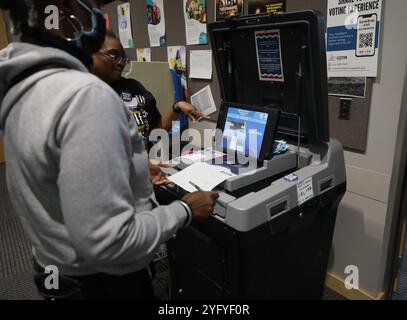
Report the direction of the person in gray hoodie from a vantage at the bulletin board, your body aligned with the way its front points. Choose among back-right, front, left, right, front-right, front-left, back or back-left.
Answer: front

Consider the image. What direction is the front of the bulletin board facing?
toward the camera

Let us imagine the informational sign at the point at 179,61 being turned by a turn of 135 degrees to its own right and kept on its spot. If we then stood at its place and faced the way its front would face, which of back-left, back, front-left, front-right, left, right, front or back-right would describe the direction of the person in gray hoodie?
back-left

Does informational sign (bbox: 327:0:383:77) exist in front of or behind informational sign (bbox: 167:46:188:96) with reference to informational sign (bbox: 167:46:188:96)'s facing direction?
in front

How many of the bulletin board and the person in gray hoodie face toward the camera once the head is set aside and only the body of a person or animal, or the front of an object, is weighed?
1

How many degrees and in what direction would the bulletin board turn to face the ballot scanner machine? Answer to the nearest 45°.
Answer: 0° — it already faces it

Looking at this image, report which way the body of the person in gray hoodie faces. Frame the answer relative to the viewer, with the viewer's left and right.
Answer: facing away from the viewer and to the right of the viewer

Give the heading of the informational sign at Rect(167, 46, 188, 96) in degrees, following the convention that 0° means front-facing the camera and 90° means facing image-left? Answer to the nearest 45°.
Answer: approximately 0°

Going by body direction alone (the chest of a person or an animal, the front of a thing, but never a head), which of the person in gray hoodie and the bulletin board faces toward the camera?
the bulletin board

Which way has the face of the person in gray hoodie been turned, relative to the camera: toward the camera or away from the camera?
away from the camera

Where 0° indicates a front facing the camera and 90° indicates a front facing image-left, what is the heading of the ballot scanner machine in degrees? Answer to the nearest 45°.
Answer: approximately 45°
